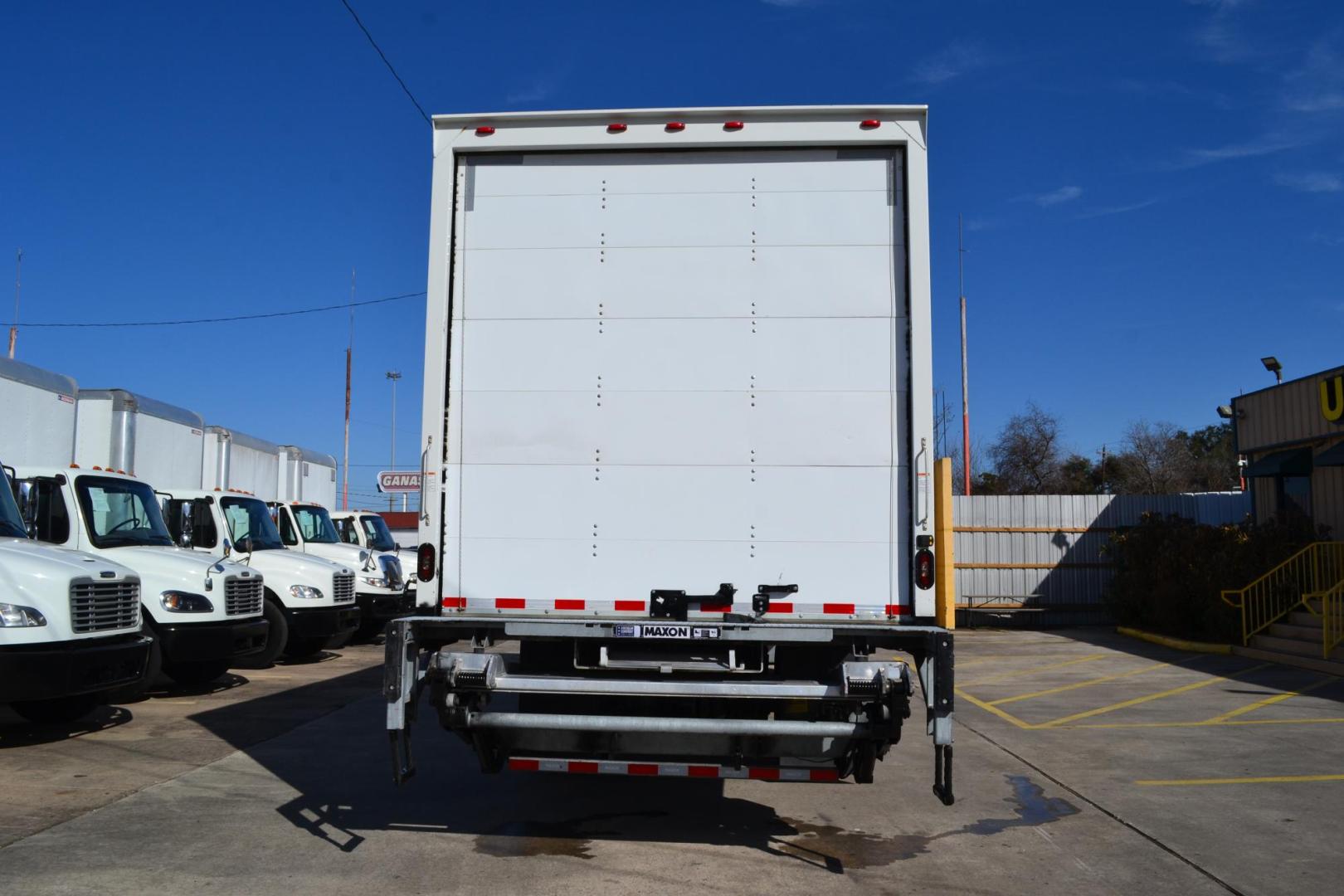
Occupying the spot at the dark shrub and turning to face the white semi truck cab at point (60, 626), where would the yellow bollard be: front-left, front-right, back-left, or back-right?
front-left

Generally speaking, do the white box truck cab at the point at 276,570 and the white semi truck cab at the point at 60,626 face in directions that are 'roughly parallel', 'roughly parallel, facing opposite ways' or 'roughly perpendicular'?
roughly parallel

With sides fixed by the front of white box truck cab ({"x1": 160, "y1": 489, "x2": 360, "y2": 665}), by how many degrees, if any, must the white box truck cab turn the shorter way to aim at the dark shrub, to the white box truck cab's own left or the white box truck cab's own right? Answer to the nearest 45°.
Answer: approximately 45° to the white box truck cab's own left

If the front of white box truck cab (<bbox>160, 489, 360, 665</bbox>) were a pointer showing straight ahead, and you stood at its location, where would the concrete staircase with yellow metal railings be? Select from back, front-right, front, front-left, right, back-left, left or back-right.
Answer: front-left

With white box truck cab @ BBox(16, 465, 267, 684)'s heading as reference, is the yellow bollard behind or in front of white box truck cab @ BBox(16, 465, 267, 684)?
in front

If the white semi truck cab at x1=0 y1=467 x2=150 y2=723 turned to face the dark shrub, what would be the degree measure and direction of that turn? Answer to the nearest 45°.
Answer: approximately 45° to its left

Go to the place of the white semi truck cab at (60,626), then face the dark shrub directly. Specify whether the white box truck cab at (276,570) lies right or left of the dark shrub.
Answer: left

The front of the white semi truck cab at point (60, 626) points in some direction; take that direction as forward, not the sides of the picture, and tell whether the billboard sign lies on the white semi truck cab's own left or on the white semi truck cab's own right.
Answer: on the white semi truck cab's own left

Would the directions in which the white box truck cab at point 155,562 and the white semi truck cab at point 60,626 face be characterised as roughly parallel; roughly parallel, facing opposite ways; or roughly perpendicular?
roughly parallel

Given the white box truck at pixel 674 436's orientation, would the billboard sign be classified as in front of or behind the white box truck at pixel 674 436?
in front

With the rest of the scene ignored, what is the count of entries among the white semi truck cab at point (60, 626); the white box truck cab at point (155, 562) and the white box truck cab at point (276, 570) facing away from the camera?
0

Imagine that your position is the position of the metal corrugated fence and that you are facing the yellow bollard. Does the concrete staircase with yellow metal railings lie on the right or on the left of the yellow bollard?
left

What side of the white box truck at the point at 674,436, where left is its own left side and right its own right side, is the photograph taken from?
back

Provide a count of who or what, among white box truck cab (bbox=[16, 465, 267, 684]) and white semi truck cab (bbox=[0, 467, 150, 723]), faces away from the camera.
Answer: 0

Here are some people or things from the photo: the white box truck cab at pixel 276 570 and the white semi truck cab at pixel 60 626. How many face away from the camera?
0

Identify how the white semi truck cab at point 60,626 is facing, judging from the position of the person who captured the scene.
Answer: facing the viewer and to the right of the viewer
